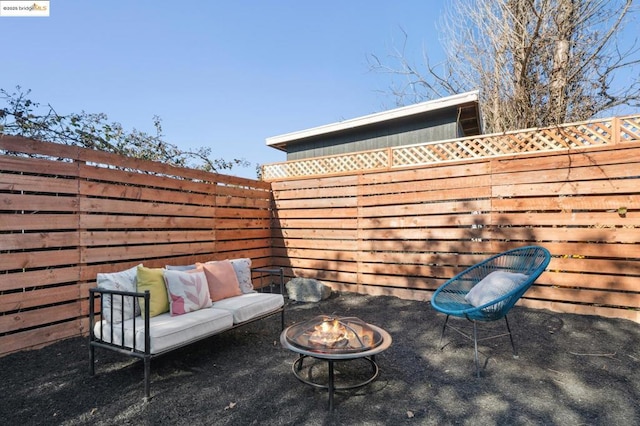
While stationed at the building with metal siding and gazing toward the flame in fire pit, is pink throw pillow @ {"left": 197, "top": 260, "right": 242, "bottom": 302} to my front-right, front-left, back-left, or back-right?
front-right

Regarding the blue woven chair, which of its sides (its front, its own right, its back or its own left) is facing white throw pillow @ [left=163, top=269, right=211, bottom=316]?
front

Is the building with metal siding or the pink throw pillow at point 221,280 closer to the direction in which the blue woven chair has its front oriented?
the pink throw pillow

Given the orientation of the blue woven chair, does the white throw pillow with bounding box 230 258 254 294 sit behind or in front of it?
in front

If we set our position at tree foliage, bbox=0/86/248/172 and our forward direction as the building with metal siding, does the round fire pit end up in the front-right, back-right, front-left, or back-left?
front-right

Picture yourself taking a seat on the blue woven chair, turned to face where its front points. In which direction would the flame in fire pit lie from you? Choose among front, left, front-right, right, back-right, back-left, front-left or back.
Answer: front

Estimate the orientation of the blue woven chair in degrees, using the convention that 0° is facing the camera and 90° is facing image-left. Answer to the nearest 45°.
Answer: approximately 45°

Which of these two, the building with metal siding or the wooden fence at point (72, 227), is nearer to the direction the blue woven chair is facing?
the wooden fence

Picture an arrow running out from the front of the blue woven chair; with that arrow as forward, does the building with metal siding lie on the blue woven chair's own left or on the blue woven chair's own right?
on the blue woven chair's own right

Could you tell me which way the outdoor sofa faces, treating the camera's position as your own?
facing the viewer and to the right of the viewer

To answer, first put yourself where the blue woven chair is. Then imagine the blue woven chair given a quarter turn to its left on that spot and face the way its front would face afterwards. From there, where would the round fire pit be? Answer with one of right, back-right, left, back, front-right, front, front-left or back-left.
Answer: right

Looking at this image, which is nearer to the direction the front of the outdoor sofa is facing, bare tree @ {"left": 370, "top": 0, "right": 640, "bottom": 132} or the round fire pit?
the round fire pit

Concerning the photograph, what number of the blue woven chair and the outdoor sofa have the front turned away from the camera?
0

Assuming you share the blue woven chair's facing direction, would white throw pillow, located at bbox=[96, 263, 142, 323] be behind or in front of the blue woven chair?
in front
